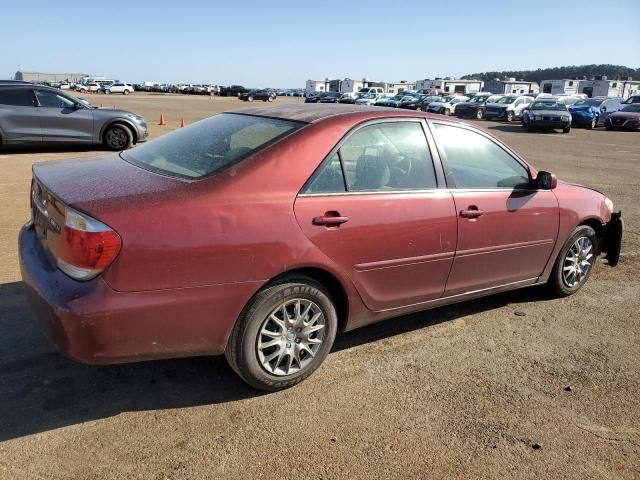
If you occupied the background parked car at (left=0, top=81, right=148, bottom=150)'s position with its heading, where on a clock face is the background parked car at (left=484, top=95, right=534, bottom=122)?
the background parked car at (left=484, top=95, right=534, bottom=122) is roughly at 11 o'clock from the background parked car at (left=0, top=81, right=148, bottom=150).

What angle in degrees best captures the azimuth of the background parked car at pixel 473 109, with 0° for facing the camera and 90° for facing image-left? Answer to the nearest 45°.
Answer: approximately 45°

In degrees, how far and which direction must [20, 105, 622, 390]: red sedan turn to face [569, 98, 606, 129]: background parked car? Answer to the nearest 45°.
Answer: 0° — it already faces it

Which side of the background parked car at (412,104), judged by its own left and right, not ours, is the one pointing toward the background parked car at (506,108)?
left

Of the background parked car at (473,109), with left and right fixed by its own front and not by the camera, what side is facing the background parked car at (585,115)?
left

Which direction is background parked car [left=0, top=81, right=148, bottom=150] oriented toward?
to the viewer's right

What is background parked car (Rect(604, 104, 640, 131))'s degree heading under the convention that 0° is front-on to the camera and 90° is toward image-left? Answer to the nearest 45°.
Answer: approximately 45°

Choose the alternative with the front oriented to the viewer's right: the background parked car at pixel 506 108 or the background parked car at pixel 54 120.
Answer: the background parked car at pixel 54 120

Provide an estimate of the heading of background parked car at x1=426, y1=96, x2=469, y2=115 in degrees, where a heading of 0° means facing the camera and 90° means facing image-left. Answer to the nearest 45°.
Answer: approximately 45°
